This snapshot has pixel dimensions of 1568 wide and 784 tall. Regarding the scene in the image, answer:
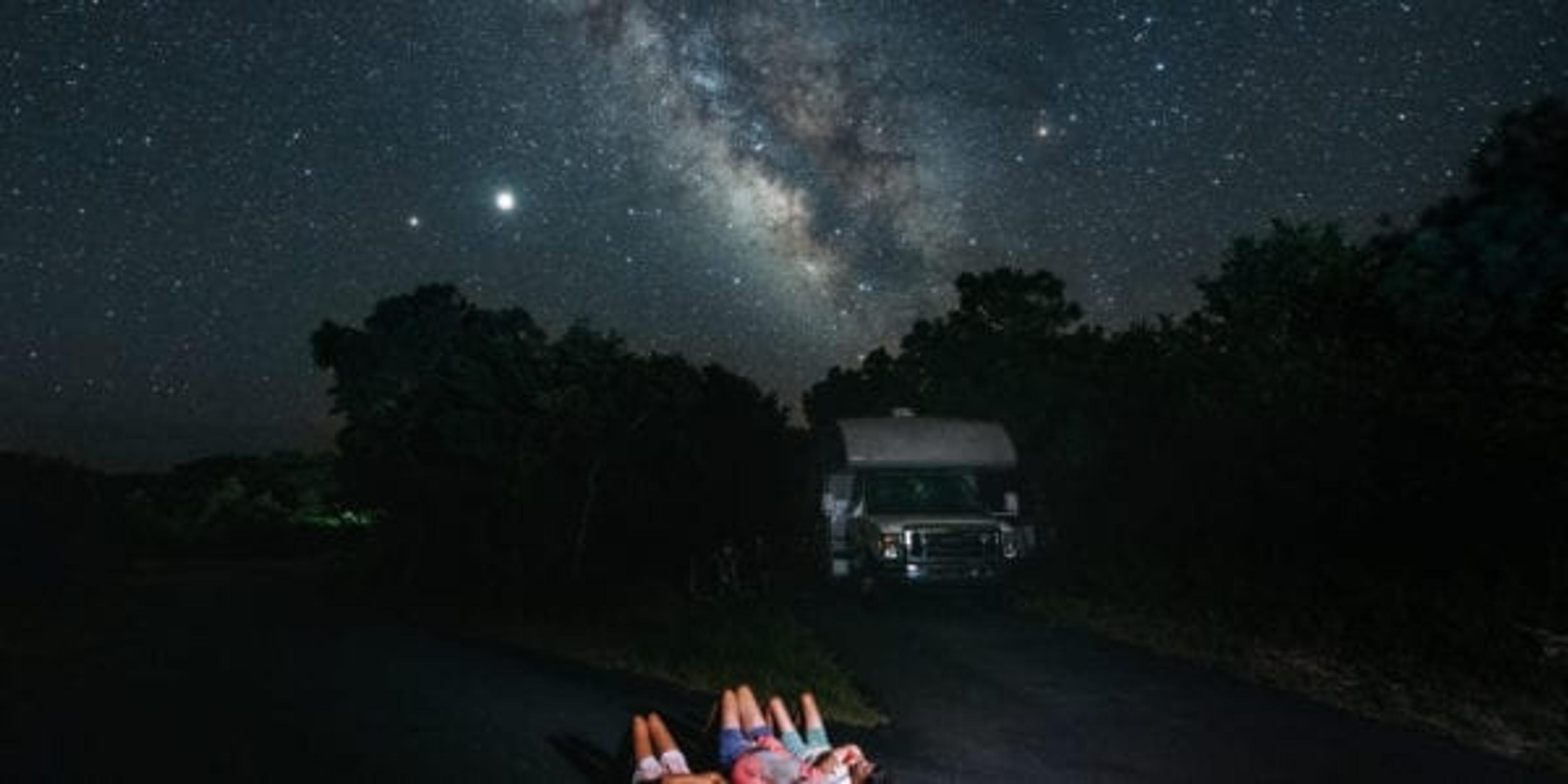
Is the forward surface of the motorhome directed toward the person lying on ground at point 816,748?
yes

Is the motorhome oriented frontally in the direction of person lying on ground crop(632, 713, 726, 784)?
yes

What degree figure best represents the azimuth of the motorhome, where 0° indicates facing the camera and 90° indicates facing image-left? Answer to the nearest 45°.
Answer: approximately 0°

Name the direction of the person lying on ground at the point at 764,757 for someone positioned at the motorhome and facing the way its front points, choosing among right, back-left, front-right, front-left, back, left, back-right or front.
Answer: front
